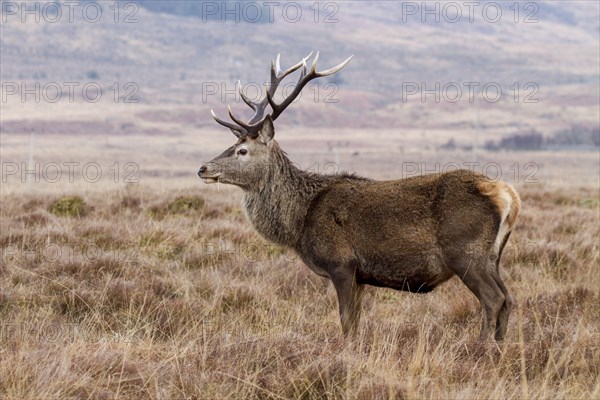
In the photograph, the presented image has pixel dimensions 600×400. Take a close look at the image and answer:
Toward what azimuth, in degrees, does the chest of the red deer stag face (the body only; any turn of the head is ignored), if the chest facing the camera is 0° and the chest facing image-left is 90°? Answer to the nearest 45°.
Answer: approximately 90°
